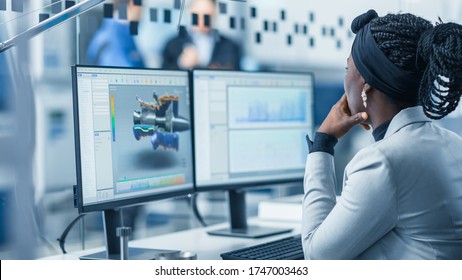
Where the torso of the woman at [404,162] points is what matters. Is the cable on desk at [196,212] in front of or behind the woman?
in front

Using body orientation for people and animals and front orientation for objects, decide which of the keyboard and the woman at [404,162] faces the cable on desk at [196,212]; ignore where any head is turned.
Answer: the woman

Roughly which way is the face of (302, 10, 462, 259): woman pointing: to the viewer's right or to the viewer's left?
to the viewer's left

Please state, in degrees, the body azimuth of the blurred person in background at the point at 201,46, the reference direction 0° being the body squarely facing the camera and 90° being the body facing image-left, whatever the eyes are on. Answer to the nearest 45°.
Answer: approximately 0°

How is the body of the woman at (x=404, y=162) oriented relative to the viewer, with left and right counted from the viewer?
facing away from the viewer and to the left of the viewer

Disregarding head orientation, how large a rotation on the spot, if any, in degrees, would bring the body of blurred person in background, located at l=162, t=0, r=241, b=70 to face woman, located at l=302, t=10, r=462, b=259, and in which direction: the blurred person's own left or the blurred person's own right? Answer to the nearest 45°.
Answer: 0° — they already face them
